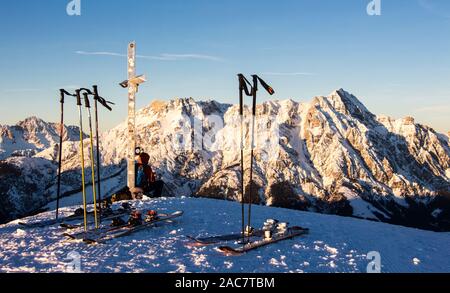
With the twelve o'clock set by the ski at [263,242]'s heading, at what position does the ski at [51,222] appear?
the ski at [51,222] is roughly at 2 o'clock from the ski at [263,242].

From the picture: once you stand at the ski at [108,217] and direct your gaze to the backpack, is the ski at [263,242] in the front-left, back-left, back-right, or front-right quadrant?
back-right

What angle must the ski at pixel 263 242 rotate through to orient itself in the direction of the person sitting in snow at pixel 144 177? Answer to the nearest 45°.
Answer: approximately 90° to its right

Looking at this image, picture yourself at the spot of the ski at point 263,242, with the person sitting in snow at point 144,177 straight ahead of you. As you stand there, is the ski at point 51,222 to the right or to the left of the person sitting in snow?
left

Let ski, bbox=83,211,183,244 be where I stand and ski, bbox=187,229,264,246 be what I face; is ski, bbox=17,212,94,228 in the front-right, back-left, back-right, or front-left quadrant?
back-left

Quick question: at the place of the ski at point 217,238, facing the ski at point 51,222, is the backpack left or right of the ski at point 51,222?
right

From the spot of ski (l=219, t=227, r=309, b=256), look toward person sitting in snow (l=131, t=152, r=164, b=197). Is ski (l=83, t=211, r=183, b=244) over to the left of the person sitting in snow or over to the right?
left

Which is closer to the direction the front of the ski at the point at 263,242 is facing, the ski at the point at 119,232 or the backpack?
the ski

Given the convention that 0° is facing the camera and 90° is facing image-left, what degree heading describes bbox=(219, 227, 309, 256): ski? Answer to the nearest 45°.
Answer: approximately 45°
